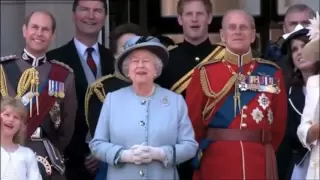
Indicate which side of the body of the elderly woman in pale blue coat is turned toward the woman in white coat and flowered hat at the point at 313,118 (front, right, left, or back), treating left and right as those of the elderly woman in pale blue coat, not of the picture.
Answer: left

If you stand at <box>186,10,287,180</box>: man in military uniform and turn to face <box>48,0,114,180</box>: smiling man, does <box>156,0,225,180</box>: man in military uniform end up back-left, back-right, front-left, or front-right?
front-right

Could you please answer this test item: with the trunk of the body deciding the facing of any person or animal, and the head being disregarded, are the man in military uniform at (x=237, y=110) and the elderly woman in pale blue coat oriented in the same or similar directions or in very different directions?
same or similar directions

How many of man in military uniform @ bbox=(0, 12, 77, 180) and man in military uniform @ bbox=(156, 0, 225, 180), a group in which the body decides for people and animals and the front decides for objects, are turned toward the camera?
2

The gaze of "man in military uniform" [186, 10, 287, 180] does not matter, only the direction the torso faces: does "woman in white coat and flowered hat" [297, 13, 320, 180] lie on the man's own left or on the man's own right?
on the man's own left

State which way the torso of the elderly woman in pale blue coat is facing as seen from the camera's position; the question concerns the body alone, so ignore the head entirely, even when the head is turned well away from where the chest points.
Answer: toward the camera

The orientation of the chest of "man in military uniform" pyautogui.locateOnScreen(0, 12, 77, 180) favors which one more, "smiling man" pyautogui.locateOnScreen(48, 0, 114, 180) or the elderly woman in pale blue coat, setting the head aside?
the elderly woman in pale blue coat

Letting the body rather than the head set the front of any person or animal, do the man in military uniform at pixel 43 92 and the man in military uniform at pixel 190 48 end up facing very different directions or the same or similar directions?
same or similar directions

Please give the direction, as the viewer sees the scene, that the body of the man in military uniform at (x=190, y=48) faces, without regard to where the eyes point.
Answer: toward the camera

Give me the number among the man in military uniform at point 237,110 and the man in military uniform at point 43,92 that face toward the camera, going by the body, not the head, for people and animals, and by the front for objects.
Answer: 2

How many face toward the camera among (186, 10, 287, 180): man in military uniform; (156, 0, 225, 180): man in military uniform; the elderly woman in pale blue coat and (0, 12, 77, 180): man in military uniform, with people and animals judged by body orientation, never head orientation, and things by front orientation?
4

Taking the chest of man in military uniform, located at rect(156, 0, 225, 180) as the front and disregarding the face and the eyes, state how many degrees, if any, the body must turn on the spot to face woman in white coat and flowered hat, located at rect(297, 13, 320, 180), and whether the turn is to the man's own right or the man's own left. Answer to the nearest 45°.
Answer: approximately 45° to the man's own left
